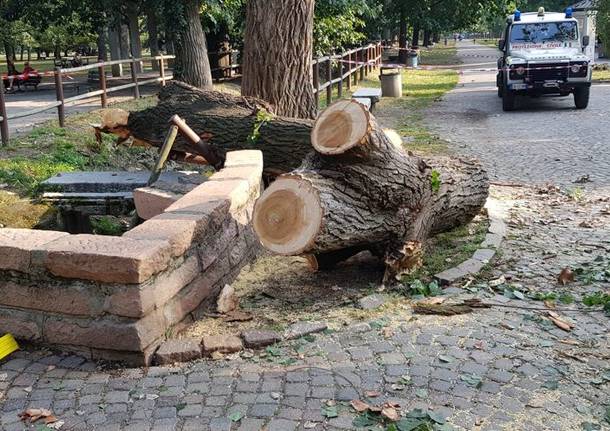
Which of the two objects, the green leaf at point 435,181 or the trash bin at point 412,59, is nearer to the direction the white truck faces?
the green leaf

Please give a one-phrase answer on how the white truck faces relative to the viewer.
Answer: facing the viewer

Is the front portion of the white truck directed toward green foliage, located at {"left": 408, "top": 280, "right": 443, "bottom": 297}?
yes

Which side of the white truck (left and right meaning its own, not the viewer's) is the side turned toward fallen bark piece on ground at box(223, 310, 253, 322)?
front

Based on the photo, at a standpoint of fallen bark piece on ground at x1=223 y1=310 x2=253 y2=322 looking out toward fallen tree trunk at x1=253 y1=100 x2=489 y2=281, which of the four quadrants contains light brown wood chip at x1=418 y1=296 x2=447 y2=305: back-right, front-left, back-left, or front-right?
front-right

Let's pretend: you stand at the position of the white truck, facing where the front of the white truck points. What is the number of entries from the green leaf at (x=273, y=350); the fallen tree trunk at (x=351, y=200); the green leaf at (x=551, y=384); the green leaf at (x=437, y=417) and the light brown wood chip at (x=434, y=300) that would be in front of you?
5

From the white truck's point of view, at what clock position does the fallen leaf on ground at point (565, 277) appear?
The fallen leaf on ground is roughly at 12 o'clock from the white truck.

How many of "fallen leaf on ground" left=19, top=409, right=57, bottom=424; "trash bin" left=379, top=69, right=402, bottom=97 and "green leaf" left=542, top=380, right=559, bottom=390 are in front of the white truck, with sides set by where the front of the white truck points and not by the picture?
2

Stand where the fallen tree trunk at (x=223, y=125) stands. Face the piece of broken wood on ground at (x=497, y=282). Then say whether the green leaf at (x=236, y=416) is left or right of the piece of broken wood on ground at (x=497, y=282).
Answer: right

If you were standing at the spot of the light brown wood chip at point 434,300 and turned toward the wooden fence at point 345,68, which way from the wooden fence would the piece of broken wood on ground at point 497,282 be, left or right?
right

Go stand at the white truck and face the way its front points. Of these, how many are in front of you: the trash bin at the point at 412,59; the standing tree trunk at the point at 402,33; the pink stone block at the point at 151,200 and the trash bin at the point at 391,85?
1

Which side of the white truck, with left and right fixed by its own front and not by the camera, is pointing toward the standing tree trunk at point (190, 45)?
right

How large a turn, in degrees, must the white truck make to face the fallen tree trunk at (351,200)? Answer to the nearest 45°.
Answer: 0° — it already faces it

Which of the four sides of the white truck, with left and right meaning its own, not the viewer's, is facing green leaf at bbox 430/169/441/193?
front

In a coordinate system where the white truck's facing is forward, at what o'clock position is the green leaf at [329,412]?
The green leaf is roughly at 12 o'clock from the white truck.

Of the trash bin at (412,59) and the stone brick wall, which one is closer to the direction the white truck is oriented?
the stone brick wall

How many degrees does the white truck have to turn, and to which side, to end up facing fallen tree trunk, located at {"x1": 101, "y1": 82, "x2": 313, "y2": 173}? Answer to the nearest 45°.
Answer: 0° — it already faces it

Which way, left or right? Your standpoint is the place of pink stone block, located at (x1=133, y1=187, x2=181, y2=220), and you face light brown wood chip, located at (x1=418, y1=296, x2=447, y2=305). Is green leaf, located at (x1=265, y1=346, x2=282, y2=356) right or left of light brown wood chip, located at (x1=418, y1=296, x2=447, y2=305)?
right

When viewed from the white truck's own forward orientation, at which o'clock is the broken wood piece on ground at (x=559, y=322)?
The broken wood piece on ground is roughly at 12 o'clock from the white truck.

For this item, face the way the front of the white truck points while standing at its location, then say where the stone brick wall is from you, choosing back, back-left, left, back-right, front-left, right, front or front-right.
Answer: front

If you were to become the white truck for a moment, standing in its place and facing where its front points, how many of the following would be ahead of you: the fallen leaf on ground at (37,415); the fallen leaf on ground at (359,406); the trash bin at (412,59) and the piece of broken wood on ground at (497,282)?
3
